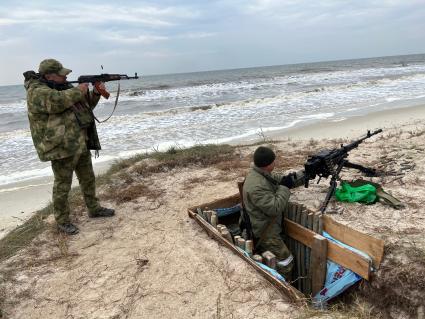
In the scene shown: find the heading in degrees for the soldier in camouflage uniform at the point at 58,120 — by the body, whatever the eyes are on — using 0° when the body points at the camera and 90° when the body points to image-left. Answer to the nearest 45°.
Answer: approximately 270°

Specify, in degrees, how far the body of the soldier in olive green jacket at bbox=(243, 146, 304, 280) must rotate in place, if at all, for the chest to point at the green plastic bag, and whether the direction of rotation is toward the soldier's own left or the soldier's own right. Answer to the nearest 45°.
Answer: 0° — they already face it

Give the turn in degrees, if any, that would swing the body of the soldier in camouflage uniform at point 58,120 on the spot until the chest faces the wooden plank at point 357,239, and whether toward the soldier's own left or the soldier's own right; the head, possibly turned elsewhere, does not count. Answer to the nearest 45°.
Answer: approximately 45° to the soldier's own right

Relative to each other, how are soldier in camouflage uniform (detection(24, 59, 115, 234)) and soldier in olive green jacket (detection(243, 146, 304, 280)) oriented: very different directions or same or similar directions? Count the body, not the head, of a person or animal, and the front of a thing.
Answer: same or similar directions

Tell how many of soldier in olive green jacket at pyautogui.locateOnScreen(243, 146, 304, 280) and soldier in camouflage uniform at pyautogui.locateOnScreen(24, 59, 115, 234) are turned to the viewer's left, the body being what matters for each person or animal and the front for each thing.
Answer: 0

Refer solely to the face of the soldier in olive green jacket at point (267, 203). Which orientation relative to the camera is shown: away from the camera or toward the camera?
away from the camera

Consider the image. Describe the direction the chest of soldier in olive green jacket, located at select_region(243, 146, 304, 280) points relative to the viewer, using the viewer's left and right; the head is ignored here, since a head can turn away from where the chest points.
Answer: facing away from the viewer and to the right of the viewer

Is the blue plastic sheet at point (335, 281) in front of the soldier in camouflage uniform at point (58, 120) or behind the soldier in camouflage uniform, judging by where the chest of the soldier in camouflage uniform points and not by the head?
in front
